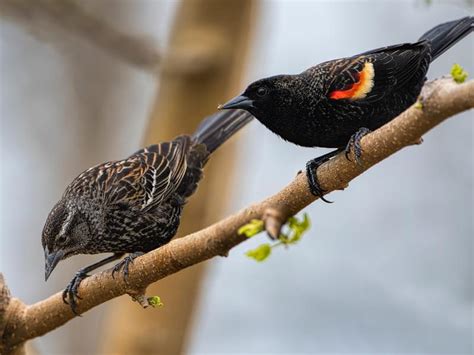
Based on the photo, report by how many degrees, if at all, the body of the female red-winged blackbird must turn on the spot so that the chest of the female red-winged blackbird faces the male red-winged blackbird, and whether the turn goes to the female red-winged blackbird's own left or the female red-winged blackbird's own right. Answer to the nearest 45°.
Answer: approximately 135° to the female red-winged blackbird's own left

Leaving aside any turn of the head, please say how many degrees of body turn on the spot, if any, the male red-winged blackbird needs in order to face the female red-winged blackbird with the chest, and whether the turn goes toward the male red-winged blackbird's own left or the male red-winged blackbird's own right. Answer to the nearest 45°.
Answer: approximately 45° to the male red-winged blackbird's own right

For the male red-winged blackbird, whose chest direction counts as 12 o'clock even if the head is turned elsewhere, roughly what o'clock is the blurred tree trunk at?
The blurred tree trunk is roughly at 2 o'clock from the male red-winged blackbird.

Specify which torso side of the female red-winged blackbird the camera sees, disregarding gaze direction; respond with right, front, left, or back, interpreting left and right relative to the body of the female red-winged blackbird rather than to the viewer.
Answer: left

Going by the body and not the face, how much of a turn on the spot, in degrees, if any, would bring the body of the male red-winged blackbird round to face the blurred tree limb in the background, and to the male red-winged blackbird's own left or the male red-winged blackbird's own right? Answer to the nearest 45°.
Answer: approximately 45° to the male red-winged blackbird's own right

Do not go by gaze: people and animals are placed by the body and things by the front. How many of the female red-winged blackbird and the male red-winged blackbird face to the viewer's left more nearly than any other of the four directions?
2

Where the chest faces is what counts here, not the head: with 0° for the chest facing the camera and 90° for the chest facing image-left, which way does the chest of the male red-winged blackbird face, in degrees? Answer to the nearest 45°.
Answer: approximately 90°

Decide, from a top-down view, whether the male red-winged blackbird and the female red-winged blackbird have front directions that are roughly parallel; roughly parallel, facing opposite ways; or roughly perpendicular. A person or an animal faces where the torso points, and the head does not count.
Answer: roughly parallel
